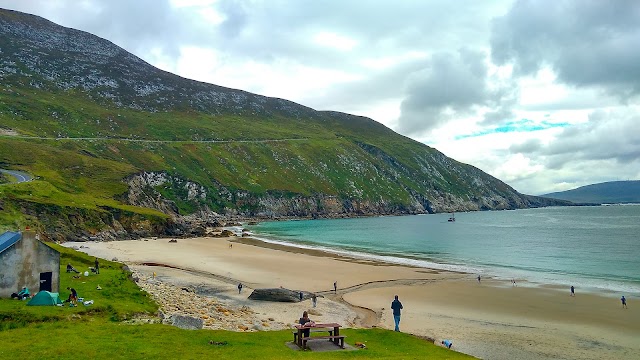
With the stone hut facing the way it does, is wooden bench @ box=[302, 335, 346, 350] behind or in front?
in front

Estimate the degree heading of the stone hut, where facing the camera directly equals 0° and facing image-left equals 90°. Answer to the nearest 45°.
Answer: approximately 0°

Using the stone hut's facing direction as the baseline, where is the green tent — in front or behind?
in front

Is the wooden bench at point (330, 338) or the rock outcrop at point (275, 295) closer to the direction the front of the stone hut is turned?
the wooden bench

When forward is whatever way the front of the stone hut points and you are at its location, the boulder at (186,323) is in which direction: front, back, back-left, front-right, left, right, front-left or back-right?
front-left
